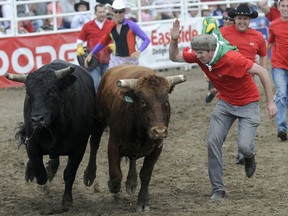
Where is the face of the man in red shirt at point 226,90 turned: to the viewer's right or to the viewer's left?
to the viewer's left

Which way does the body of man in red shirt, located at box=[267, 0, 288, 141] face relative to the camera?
toward the camera

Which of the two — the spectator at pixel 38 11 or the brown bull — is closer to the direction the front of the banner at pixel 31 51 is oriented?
the brown bull

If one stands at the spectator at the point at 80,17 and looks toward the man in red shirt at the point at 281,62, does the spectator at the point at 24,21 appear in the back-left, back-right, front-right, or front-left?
back-right

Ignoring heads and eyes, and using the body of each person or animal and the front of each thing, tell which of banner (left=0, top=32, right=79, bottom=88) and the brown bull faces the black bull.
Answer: the banner

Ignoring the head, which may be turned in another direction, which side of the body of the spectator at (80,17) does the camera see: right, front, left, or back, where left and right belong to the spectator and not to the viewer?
front

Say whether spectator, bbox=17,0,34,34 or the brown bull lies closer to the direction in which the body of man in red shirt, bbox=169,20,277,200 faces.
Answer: the brown bull

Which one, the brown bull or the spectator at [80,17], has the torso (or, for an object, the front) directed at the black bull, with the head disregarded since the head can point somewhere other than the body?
the spectator

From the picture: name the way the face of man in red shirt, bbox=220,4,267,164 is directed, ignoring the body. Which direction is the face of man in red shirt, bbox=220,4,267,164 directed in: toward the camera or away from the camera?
toward the camera

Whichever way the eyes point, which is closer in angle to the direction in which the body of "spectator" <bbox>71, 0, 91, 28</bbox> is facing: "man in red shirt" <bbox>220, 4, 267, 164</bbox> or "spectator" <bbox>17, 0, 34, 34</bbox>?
the man in red shirt

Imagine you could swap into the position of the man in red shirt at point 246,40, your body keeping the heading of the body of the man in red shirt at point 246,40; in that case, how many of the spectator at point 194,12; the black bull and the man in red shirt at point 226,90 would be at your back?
1

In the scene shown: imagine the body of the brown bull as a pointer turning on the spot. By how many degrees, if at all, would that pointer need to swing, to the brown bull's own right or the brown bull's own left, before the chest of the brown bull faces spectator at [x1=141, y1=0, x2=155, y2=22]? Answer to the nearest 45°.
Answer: approximately 135° to the brown bull's own left

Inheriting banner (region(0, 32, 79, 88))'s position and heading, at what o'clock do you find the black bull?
The black bull is roughly at 12 o'clock from the banner.

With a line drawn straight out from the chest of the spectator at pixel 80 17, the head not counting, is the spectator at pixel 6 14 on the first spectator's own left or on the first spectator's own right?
on the first spectator's own right

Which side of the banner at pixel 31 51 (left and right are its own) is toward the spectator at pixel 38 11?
back

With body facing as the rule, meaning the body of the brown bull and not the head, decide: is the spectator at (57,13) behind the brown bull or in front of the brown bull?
behind
